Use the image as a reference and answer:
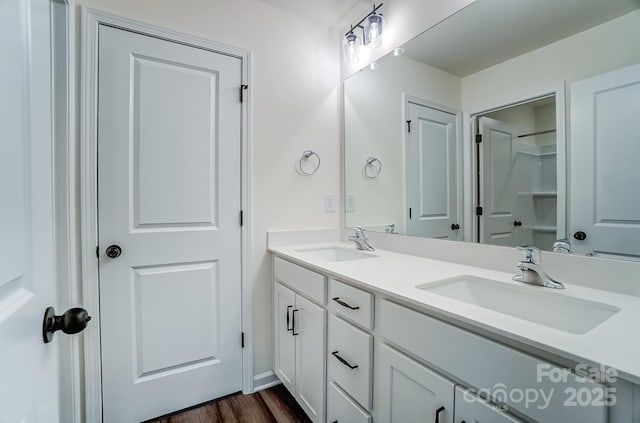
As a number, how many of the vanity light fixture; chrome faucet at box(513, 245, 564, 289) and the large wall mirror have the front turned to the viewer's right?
0

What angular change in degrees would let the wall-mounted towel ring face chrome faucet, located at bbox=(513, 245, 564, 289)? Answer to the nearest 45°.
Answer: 0° — it already faces it

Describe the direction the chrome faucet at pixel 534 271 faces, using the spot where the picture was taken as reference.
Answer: facing the viewer and to the left of the viewer

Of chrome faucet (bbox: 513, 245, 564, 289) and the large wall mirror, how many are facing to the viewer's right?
0

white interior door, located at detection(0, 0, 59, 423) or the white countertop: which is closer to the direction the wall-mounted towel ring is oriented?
the white countertop

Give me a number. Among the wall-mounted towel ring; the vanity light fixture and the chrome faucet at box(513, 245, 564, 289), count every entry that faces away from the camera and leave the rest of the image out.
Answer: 0

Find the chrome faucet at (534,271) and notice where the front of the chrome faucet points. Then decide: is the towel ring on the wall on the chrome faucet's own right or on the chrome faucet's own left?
on the chrome faucet's own right

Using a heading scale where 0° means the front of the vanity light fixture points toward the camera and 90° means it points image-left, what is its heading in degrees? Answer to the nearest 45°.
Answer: approximately 45°

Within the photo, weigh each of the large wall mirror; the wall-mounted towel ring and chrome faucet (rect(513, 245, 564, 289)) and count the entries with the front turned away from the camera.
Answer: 0

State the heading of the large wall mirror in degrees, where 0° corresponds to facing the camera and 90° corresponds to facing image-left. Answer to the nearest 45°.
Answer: approximately 45°

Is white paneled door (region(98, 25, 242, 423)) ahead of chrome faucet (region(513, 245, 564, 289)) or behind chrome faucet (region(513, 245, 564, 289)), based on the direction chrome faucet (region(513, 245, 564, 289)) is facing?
ahead
